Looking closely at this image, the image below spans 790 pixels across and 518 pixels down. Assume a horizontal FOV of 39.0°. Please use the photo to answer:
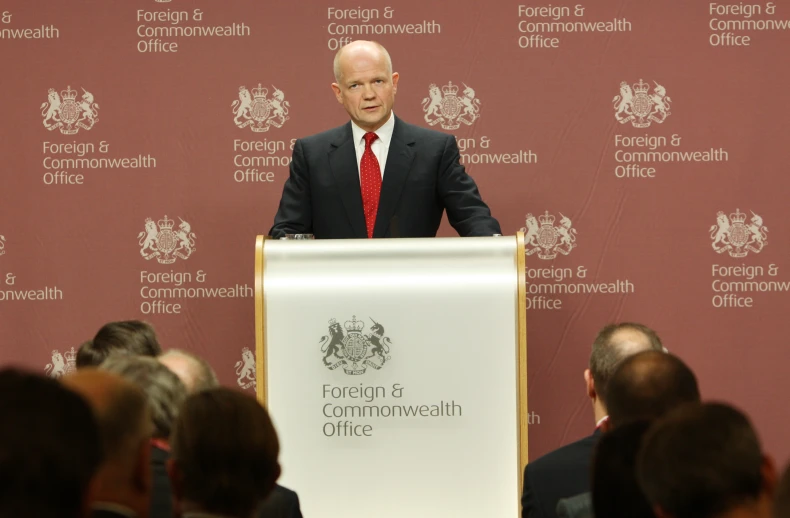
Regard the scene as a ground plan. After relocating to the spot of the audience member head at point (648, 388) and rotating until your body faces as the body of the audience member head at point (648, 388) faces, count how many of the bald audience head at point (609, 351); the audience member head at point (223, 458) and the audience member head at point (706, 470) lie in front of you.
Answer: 1

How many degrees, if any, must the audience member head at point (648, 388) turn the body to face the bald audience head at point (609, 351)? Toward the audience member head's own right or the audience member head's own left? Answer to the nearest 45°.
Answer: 0° — they already face them

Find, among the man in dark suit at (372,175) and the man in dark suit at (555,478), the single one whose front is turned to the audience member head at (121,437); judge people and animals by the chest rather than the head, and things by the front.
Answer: the man in dark suit at (372,175)

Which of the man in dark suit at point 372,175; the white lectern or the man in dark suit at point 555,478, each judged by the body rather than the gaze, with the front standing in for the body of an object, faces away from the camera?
the man in dark suit at point 555,478

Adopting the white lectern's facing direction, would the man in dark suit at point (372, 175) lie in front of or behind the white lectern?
behind

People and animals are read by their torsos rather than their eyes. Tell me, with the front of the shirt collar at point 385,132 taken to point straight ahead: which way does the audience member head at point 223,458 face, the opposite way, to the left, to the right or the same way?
the opposite way

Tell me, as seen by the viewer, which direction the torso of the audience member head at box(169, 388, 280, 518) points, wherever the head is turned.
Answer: away from the camera

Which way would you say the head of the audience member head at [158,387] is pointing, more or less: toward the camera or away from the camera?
away from the camera

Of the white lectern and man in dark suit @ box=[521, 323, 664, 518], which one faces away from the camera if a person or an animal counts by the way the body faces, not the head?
the man in dark suit

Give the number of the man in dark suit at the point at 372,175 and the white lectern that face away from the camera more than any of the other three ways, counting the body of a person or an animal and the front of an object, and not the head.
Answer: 0

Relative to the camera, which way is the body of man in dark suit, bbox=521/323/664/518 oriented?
away from the camera

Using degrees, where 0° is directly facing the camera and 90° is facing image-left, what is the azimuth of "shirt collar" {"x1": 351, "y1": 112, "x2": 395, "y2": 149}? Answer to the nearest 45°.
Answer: approximately 0°

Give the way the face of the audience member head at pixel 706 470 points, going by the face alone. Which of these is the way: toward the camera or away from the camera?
away from the camera

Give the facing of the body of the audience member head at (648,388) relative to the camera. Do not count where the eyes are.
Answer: away from the camera

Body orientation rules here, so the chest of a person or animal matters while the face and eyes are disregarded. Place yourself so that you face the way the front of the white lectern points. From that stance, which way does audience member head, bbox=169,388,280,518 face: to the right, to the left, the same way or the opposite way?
the opposite way

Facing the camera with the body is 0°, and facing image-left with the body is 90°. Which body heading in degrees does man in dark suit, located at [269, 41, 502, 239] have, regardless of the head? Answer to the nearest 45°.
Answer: approximately 0°

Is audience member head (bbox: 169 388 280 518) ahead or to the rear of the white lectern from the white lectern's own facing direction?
ahead
